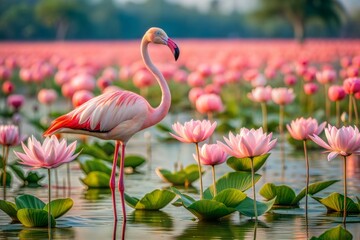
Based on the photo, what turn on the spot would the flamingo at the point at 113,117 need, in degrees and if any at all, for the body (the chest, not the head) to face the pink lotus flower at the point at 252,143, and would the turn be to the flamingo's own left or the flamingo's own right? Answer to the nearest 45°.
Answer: approximately 45° to the flamingo's own right

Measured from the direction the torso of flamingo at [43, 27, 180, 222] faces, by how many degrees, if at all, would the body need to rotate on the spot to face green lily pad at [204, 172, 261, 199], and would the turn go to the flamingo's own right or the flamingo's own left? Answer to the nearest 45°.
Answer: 0° — it already faces it

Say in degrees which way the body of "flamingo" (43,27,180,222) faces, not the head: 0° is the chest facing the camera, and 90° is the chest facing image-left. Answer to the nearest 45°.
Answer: approximately 270°

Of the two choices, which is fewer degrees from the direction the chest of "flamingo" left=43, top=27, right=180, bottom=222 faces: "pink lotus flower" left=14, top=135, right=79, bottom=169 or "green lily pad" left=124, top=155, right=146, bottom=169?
the green lily pad

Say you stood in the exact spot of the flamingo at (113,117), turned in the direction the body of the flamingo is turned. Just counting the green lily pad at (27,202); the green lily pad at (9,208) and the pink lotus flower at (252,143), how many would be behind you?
2

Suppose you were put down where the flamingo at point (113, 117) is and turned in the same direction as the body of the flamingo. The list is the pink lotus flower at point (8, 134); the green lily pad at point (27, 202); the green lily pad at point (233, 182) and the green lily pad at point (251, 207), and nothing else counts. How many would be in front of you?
2
